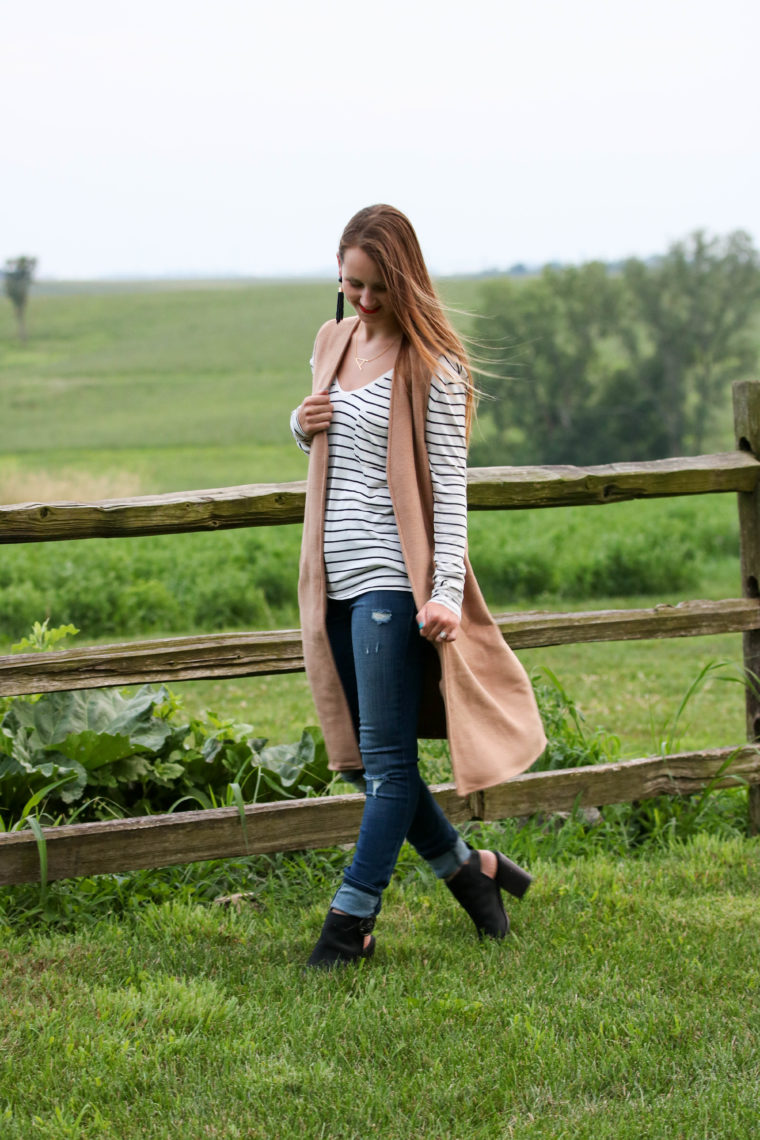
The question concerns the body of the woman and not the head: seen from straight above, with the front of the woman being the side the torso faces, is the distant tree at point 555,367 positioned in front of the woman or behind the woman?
behind

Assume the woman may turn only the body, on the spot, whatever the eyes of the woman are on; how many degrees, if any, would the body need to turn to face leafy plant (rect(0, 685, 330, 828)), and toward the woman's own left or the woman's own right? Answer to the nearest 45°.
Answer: approximately 90° to the woman's own right

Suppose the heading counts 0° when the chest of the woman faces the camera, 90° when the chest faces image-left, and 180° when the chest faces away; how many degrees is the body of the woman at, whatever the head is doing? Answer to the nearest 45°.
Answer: approximately 45°

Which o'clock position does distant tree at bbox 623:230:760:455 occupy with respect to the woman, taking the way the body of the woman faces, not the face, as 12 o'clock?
The distant tree is roughly at 5 o'clock from the woman.

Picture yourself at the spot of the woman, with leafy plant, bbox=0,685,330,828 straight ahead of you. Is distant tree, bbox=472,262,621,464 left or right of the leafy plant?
right
